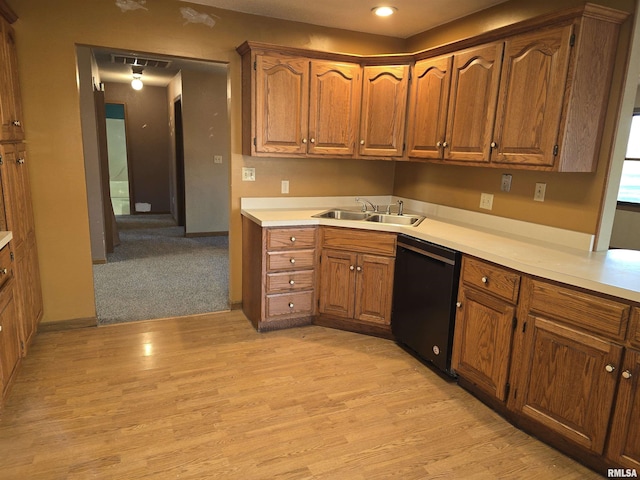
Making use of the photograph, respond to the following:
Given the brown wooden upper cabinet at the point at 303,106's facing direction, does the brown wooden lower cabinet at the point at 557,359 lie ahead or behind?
ahead

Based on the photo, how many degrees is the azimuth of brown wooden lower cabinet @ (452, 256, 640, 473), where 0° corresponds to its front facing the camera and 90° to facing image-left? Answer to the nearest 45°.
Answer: approximately 45°

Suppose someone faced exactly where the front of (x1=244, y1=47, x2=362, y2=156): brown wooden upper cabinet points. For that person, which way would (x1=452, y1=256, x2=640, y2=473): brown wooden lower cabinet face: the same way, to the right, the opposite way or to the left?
to the right

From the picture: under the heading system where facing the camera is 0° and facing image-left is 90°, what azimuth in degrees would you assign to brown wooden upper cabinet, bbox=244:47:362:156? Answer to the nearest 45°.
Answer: approximately 0°

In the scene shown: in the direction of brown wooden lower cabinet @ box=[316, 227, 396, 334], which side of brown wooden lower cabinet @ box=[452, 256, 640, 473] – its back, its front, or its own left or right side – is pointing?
right

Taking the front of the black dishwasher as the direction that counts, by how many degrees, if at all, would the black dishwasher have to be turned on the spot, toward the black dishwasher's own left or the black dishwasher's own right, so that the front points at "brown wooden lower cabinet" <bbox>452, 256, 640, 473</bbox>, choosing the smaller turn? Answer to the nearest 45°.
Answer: approximately 90° to the black dishwasher's own left

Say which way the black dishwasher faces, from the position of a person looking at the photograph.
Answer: facing the viewer and to the left of the viewer

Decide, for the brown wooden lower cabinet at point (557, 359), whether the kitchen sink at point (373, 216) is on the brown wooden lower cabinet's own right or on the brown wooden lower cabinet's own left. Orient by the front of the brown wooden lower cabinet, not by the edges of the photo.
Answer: on the brown wooden lower cabinet's own right

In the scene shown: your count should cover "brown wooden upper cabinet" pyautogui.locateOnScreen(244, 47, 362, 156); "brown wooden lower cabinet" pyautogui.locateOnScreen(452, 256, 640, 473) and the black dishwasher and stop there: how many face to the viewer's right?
0

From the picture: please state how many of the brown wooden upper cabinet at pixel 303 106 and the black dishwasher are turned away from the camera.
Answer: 0
